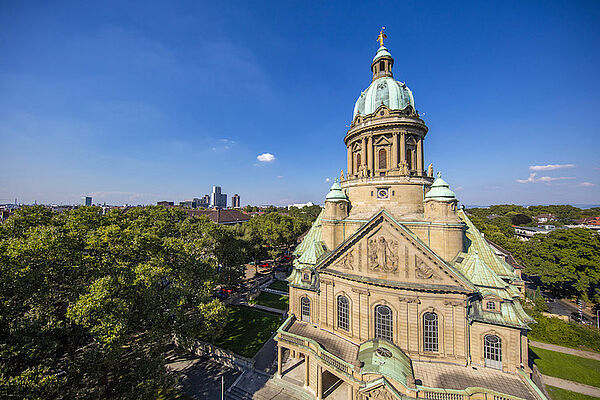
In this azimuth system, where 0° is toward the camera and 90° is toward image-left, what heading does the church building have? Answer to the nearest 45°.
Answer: approximately 0°
